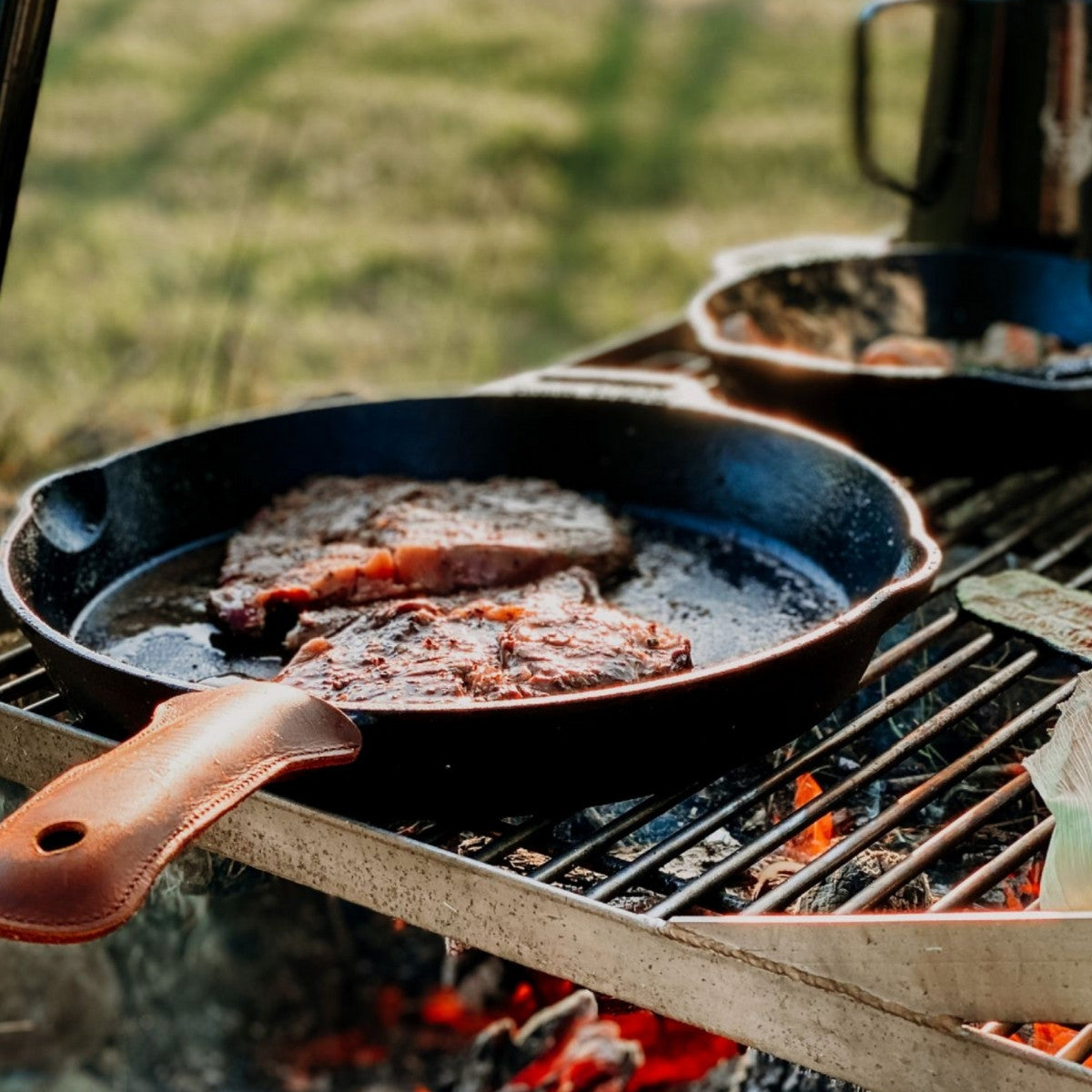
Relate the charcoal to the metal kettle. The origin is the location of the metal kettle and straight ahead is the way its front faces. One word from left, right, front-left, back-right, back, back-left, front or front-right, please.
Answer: right

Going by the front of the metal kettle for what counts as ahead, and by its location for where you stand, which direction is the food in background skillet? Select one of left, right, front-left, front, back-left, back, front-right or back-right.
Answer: right

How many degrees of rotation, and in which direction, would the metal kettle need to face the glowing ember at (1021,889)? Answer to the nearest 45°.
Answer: approximately 90° to its right

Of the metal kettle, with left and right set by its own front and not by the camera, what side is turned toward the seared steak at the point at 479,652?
right

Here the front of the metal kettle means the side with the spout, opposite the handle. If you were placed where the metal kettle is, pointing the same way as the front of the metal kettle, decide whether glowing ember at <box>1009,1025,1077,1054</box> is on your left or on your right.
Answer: on your right

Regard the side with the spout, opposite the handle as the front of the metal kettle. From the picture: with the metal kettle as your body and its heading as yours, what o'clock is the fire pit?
The fire pit is roughly at 3 o'clock from the metal kettle.

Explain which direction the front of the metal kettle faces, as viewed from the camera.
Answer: facing to the right of the viewer

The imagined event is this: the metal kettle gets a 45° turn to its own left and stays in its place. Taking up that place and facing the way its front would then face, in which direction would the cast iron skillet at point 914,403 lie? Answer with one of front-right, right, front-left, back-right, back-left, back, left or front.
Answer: back-right

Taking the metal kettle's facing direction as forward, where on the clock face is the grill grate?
The grill grate is roughly at 3 o'clock from the metal kettle.

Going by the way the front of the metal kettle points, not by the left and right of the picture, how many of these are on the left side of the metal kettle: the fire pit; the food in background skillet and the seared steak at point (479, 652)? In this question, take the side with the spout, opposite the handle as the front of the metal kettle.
0

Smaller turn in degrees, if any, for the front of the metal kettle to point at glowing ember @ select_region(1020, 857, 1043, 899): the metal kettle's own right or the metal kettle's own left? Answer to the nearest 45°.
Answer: approximately 90° to the metal kettle's own right
